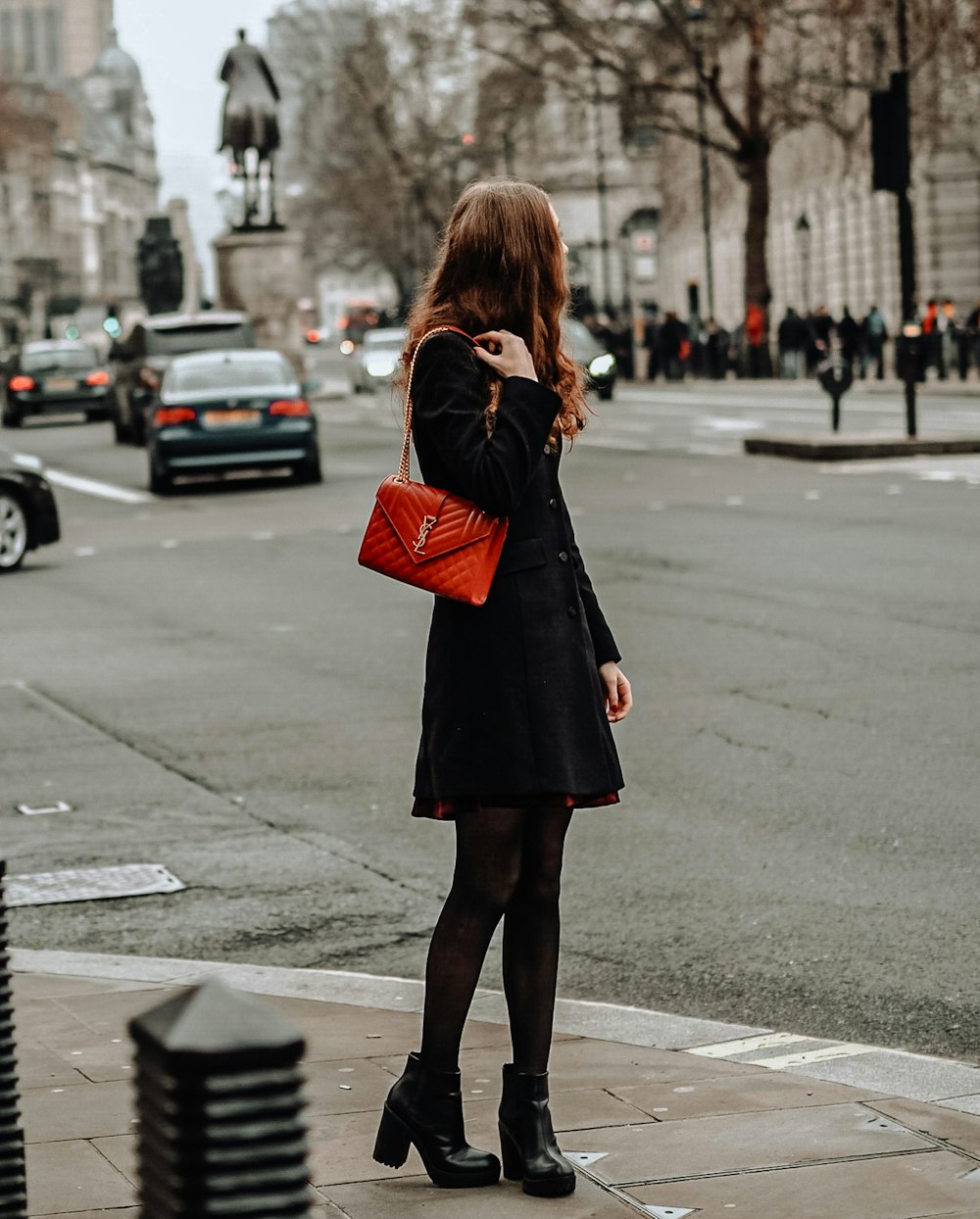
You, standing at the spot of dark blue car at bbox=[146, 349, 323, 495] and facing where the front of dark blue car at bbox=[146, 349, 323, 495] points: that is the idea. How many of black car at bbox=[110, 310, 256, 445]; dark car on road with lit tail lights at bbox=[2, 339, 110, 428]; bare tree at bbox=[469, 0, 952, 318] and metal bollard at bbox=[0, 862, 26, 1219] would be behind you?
1

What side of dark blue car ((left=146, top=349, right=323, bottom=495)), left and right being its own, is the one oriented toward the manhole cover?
back

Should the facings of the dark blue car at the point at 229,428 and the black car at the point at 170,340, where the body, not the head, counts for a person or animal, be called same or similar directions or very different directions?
same or similar directions

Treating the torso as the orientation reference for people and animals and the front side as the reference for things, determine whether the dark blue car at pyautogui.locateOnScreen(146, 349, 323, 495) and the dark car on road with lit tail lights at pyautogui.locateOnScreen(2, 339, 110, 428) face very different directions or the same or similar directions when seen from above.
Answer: same or similar directions

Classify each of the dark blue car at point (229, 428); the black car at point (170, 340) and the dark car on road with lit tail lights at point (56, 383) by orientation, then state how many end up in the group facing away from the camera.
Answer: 3

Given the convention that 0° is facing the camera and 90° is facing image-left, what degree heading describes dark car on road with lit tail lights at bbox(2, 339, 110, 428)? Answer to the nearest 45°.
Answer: approximately 180°

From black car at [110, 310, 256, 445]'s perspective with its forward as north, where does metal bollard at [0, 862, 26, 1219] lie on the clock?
The metal bollard is roughly at 6 o'clock from the black car.

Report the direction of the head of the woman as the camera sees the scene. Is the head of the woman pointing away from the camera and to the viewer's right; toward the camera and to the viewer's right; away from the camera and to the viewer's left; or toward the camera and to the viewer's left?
away from the camera and to the viewer's right

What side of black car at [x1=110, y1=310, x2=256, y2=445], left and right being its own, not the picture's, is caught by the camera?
back

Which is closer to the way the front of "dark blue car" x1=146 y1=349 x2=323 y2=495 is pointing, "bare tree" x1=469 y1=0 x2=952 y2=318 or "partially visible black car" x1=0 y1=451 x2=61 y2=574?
the bare tree

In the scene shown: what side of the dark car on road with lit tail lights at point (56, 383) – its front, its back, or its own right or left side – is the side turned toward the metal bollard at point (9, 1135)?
back

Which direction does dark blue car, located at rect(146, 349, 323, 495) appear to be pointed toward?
away from the camera

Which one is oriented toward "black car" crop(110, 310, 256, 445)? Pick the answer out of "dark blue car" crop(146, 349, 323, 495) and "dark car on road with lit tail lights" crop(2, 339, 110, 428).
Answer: "dark blue car" crop(146, 349, 323, 495)

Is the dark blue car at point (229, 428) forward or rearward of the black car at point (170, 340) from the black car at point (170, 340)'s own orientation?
rearward

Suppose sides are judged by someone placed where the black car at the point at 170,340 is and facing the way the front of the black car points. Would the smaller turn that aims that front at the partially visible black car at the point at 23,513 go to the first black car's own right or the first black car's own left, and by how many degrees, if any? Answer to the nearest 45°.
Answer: approximately 180°

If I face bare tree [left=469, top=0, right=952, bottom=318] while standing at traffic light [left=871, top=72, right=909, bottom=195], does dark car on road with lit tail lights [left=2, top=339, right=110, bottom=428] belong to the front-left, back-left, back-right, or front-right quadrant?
front-left

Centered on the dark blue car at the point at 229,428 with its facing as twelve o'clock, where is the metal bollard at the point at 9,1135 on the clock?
The metal bollard is roughly at 6 o'clock from the dark blue car.

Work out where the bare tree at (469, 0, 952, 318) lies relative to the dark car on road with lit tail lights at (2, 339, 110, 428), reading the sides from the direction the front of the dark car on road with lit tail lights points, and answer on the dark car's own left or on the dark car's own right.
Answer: on the dark car's own right

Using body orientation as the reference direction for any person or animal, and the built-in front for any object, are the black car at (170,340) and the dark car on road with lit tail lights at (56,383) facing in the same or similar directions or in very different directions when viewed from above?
same or similar directions
